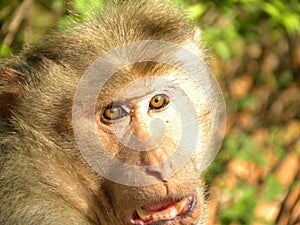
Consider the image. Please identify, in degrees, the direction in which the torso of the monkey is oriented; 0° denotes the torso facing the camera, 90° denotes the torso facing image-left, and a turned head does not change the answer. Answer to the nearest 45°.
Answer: approximately 315°
